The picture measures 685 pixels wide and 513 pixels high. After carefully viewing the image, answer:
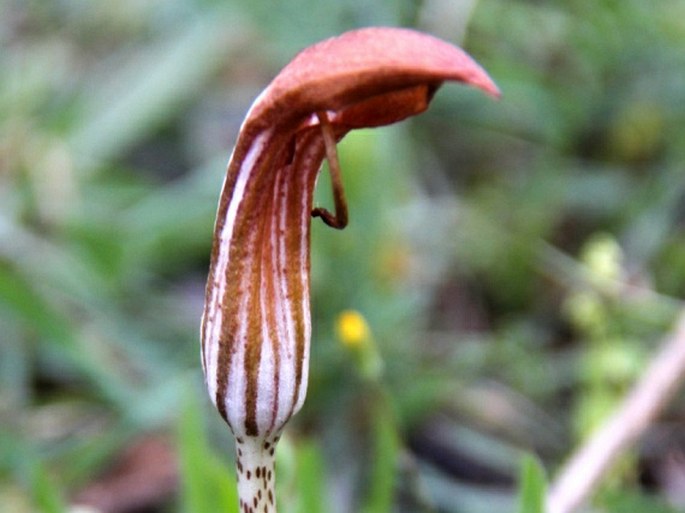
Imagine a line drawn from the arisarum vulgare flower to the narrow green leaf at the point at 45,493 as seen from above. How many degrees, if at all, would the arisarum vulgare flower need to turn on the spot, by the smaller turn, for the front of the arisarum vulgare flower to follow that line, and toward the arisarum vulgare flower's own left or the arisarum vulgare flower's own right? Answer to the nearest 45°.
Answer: approximately 135° to the arisarum vulgare flower's own left

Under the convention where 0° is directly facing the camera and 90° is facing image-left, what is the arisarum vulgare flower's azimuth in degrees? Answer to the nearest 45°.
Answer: approximately 270°
